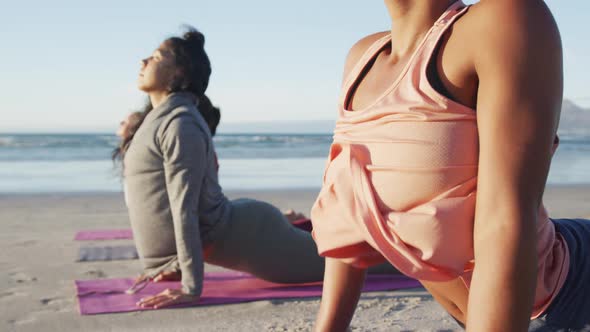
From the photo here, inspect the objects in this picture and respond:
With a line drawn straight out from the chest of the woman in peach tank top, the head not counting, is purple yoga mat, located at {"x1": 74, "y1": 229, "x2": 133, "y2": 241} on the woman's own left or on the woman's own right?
on the woman's own right

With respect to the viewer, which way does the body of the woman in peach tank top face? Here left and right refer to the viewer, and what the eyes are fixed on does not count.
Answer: facing the viewer and to the left of the viewer

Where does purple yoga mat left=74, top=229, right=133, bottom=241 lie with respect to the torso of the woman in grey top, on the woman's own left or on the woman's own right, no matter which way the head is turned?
on the woman's own right

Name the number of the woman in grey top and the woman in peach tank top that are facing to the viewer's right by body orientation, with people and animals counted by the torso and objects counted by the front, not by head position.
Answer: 0

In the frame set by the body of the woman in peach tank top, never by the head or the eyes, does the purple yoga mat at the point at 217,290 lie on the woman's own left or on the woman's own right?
on the woman's own right

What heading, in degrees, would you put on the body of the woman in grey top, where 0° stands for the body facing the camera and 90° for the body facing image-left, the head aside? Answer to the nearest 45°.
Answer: approximately 90°

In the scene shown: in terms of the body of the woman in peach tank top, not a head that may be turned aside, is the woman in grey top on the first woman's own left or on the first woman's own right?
on the first woman's own right
